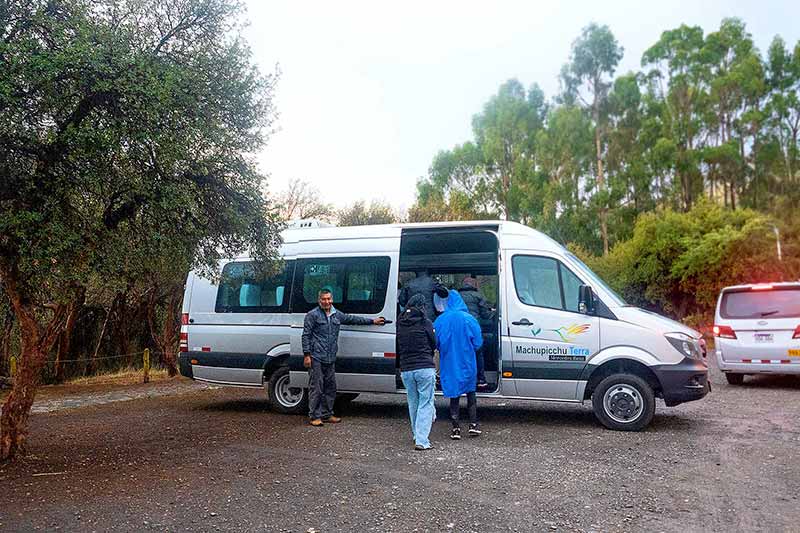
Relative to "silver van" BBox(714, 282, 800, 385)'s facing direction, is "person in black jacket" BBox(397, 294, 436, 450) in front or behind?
behind

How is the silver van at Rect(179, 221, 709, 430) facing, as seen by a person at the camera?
facing to the right of the viewer

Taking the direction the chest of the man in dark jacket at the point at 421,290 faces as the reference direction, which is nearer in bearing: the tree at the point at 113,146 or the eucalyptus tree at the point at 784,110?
the eucalyptus tree

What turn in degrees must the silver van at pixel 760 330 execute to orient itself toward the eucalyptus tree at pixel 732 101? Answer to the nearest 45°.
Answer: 0° — it already faces it

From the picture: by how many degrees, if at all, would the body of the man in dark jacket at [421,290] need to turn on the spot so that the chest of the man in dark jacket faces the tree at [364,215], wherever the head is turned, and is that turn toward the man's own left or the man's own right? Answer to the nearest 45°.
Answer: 0° — they already face it

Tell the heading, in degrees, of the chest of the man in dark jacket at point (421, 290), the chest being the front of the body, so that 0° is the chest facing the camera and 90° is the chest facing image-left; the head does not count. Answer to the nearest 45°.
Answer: approximately 180°

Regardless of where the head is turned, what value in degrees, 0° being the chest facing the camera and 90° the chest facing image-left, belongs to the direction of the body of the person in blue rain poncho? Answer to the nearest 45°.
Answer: approximately 180°

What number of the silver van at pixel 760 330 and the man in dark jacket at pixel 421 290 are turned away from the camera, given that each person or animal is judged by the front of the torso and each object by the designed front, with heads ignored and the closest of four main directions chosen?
2

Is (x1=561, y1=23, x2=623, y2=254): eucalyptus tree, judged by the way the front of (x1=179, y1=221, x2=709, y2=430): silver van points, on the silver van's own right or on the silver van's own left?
on the silver van's own left

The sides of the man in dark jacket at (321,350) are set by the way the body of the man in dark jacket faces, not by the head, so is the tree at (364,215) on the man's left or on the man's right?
on the man's left

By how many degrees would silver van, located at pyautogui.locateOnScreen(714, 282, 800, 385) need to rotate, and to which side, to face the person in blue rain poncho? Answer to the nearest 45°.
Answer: approximately 135° to its left

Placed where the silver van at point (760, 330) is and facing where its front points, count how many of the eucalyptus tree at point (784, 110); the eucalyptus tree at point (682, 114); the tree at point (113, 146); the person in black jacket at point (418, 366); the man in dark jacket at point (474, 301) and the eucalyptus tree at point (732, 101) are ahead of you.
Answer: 3

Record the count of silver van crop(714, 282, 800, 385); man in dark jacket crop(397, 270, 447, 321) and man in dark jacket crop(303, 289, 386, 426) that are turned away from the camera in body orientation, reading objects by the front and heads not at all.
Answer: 2

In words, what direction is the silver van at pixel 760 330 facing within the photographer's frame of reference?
facing away from the viewer

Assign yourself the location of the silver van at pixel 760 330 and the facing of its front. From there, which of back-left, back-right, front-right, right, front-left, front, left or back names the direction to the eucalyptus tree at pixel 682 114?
front
